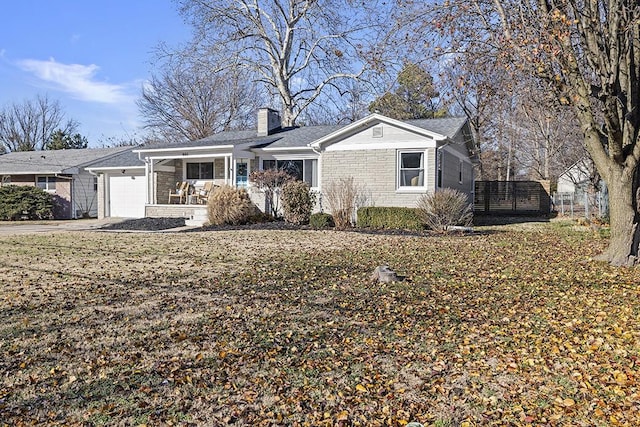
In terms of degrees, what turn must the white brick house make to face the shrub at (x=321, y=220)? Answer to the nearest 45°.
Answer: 0° — it already faces it

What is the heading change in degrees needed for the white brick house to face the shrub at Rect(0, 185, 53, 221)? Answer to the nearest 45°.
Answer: approximately 135° to its right

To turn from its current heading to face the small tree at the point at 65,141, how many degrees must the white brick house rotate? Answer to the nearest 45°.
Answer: approximately 135° to its right

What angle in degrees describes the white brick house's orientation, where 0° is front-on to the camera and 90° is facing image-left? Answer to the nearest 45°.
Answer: approximately 0°

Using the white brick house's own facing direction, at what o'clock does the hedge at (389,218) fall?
The hedge is roughly at 11 o'clock from the white brick house.

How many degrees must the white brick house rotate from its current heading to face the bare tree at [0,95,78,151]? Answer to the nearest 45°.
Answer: approximately 135° to its right

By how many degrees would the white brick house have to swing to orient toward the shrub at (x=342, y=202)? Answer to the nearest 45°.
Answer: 0° — it already faces it

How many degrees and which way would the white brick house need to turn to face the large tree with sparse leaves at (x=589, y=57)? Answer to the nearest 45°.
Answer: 0° — it already faces it

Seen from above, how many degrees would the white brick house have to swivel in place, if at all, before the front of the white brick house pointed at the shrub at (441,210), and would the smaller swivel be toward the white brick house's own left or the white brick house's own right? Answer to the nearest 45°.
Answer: approximately 45° to the white brick house's own left

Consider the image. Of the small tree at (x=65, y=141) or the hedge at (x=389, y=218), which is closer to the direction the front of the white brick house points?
the hedge

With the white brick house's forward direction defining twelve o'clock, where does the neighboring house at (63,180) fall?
The neighboring house is roughly at 4 o'clock from the white brick house.

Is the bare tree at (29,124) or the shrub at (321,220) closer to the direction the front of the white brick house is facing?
the shrub

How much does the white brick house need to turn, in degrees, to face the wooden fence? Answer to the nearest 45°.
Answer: approximately 135° to its left
